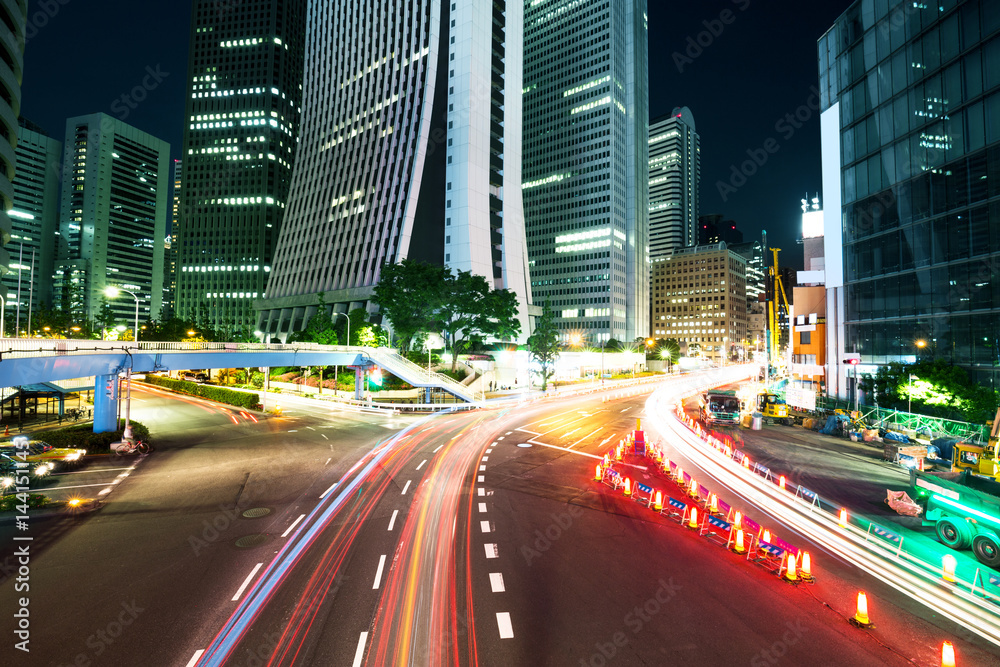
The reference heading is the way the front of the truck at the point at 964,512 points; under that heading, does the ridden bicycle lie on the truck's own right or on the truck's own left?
on the truck's own right

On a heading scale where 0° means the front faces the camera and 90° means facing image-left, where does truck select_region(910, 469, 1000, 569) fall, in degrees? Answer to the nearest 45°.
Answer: approximately 315°

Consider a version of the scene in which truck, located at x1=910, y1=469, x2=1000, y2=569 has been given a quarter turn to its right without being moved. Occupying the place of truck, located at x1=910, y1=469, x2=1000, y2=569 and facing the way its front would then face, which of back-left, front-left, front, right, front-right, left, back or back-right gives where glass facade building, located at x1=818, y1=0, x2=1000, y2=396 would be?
back-right

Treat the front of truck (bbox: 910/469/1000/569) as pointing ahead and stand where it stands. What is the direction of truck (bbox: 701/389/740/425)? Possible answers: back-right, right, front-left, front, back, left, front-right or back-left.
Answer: back

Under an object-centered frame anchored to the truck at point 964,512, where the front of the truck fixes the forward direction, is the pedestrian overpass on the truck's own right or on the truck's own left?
on the truck's own right

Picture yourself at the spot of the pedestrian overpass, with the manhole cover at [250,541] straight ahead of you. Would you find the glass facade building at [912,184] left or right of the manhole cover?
left

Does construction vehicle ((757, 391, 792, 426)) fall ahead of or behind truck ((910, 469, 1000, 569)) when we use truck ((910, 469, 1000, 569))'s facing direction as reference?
behind
